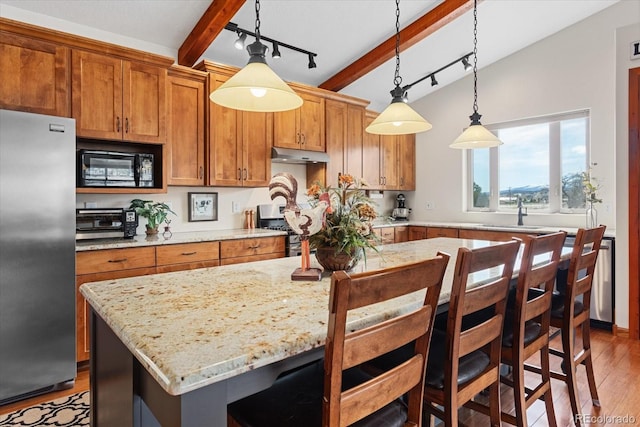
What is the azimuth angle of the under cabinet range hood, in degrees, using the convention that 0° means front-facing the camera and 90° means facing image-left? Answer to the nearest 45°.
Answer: approximately 315°

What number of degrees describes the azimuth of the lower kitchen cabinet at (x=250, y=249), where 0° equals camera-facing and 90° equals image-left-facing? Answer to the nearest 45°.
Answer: approximately 315°

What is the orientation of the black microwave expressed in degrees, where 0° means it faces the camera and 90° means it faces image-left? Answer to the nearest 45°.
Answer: approximately 0°

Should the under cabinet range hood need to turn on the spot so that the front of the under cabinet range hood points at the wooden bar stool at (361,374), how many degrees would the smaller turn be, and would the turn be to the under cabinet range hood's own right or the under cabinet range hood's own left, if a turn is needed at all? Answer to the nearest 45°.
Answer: approximately 45° to the under cabinet range hood's own right

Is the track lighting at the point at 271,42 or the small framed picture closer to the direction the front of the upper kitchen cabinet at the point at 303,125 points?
the track lighting

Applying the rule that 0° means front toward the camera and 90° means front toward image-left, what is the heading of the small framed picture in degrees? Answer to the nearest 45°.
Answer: approximately 0°
